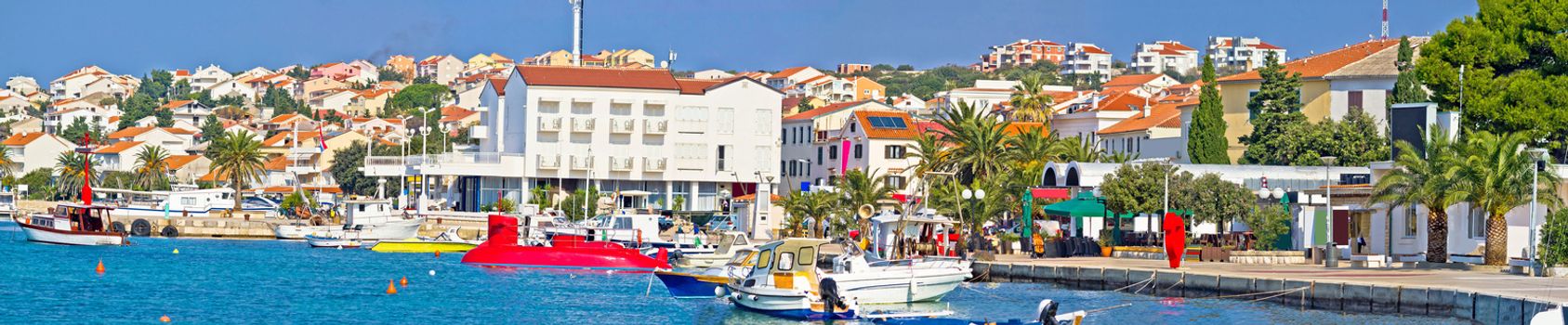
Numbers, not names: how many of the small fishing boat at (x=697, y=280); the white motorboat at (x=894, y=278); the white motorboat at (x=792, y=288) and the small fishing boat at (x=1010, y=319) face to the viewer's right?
1

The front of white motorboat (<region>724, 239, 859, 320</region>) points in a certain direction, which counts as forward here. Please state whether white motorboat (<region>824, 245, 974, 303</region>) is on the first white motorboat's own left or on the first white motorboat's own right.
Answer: on the first white motorboat's own right

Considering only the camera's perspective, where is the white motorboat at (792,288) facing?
facing away from the viewer and to the left of the viewer

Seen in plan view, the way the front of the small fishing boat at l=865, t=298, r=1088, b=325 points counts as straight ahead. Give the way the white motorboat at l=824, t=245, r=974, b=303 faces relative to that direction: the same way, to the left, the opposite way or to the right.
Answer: the opposite way

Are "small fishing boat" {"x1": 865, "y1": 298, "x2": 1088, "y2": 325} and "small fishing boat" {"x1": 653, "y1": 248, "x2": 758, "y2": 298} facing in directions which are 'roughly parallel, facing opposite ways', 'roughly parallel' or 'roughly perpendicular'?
roughly parallel

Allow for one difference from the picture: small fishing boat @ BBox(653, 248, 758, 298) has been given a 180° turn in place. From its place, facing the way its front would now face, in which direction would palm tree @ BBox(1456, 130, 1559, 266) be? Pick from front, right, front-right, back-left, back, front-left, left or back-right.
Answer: front

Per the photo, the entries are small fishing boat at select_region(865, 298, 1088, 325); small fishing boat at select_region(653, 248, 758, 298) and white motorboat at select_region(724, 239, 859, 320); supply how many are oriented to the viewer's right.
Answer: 0

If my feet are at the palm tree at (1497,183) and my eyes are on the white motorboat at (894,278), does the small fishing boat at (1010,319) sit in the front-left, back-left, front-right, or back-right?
front-left

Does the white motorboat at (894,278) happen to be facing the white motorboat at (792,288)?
no

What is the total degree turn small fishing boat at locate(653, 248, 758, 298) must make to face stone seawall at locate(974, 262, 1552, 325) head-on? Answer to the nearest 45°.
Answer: approximately 135° to its left

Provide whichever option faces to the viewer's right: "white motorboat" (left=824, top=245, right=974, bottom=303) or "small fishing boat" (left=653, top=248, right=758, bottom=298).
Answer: the white motorboat

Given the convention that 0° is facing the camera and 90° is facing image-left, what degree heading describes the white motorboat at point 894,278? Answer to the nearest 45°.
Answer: approximately 270°

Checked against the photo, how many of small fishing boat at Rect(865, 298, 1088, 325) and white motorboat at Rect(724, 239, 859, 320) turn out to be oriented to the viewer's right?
0

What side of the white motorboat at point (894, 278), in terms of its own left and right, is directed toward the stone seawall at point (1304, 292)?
front

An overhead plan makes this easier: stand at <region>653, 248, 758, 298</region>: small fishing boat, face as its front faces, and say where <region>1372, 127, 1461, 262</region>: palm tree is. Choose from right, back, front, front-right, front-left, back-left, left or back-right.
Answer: back

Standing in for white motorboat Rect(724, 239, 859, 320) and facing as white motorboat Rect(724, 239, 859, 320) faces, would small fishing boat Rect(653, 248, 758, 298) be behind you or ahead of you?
ahead

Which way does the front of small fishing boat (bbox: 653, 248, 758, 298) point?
to the viewer's left

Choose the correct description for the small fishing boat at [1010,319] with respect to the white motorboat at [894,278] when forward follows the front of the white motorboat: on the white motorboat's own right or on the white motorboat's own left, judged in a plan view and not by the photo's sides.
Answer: on the white motorboat's own right

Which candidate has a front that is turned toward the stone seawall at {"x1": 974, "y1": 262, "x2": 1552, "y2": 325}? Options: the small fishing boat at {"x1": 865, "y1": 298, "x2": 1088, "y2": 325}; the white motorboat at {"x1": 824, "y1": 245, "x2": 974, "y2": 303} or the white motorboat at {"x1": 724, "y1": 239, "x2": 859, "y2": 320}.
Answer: the white motorboat at {"x1": 824, "y1": 245, "x2": 974, "y2": 303}

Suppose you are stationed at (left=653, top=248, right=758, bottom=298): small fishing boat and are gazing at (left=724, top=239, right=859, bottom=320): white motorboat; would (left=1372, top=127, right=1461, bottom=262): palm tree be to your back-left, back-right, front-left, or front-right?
front-left

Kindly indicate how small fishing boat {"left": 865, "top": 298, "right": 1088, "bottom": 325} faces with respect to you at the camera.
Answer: facing to the left of the viewer

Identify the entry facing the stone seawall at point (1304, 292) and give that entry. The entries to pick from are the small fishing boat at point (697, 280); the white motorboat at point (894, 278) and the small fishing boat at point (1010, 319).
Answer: the white motorboat
